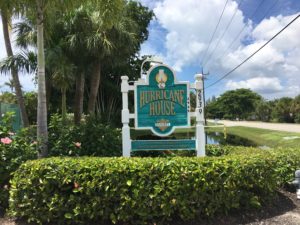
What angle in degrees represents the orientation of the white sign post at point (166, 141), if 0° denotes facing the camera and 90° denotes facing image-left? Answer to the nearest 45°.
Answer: approximately 0°

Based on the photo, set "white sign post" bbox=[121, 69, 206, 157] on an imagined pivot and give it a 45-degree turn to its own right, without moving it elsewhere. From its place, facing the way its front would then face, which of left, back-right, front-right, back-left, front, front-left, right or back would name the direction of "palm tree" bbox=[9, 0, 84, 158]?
front-right

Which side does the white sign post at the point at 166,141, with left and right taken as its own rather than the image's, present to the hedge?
front

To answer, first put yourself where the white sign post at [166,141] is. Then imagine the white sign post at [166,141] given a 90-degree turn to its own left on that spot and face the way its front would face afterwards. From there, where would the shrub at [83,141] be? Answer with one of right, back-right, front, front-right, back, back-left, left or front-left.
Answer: back
